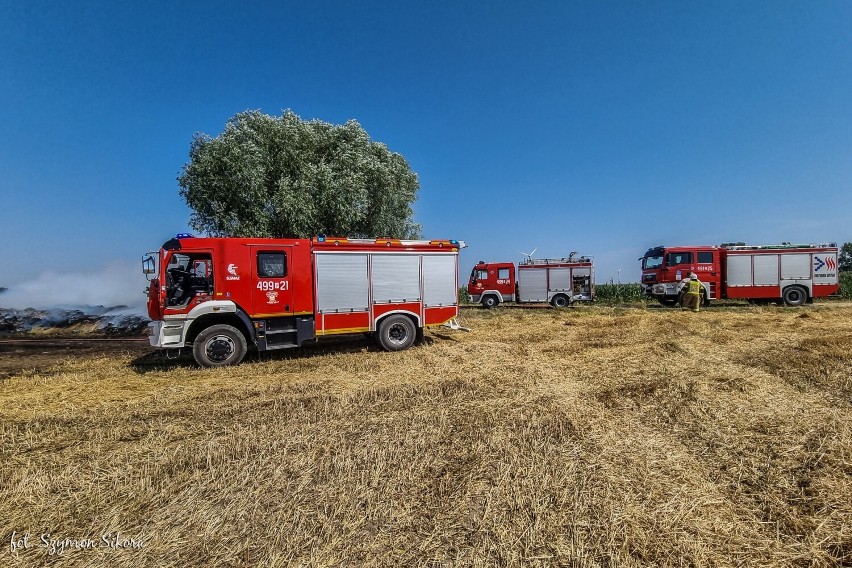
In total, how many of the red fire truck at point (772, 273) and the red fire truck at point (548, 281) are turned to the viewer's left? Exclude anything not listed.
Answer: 2

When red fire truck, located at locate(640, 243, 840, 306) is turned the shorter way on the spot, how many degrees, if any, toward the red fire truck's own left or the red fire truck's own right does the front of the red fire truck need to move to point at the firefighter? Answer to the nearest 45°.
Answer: approximately 45° to the red fire truck's own left

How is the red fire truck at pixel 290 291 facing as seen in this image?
to the viewer's left

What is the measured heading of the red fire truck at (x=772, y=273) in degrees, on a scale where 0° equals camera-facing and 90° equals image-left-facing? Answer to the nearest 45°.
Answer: approximately 90°

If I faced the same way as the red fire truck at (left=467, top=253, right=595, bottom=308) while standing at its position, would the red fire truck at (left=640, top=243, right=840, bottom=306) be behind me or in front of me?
behind

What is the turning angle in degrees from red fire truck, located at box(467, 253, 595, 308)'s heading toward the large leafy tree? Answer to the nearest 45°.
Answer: approximately 45° to its left

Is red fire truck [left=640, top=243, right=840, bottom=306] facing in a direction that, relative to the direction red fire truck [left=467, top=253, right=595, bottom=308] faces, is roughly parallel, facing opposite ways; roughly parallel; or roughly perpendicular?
roughly parallel

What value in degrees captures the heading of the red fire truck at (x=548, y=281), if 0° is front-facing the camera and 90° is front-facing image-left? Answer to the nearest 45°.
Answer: approximately 90°

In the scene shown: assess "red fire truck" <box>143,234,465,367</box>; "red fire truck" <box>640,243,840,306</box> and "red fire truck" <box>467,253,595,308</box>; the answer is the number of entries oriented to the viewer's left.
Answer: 3

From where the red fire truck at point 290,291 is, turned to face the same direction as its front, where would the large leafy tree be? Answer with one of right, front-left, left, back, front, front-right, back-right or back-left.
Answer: right

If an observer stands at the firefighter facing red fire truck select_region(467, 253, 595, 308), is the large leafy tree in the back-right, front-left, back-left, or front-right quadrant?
front-left
